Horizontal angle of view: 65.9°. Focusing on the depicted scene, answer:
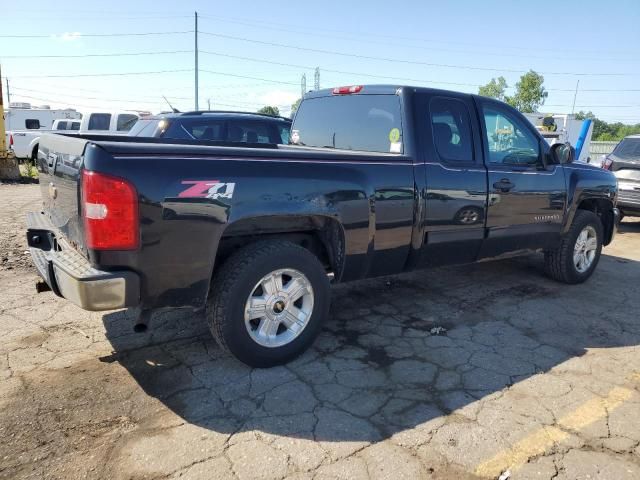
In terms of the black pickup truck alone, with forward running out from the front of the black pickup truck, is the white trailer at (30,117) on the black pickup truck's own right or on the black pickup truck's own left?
on the black pickup truck's own left

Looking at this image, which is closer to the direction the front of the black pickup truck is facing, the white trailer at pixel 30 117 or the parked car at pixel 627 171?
the parked car

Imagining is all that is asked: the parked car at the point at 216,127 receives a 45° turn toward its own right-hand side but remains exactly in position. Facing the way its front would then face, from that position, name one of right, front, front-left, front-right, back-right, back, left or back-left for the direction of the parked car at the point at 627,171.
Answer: front

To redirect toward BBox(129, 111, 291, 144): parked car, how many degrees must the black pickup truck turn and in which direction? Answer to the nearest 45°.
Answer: approximately 45° to its left

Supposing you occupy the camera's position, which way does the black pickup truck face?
facing away from the viewer and to the right of the viewer

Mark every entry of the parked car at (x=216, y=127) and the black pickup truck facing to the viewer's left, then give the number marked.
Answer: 0

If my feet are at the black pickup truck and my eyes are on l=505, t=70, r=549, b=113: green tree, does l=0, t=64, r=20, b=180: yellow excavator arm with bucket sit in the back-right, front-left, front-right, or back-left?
front-left

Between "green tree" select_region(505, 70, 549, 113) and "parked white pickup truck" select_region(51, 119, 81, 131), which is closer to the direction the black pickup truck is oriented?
the green tree

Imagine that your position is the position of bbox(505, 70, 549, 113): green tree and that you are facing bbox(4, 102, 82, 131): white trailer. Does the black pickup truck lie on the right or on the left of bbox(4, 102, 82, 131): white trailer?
left

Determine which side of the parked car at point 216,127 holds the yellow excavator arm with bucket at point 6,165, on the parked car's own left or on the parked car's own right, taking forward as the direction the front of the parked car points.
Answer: on the parked car's own left

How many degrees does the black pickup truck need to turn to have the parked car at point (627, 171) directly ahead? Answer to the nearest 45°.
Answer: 0° — it already faces it

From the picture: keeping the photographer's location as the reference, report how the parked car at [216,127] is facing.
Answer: facing away from the viewer and to the right of the viewer
